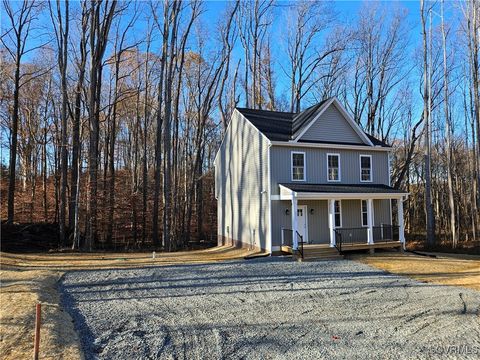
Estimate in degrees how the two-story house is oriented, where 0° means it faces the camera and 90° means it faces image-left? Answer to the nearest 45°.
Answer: approximately 315°
